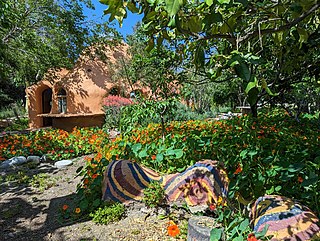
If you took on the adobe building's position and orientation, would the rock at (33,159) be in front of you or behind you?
in front

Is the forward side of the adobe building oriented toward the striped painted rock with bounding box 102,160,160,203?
yes

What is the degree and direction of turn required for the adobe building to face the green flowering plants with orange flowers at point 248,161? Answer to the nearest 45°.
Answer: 0° — it already faces it

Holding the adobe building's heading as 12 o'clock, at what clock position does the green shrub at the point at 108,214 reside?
The green shrub is roughly at 12 o'clock from the adobe building.

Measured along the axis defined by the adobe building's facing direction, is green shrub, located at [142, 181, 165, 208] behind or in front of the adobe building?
in front

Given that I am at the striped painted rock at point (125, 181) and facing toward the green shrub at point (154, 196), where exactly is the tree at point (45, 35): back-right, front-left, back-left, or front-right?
back-left

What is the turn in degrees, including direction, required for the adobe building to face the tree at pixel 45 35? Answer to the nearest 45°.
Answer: approximately 45° to its right

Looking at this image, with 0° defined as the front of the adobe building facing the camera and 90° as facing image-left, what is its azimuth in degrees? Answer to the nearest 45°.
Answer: approximately 0°

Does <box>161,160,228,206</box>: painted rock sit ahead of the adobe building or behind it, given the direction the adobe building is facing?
ahead
